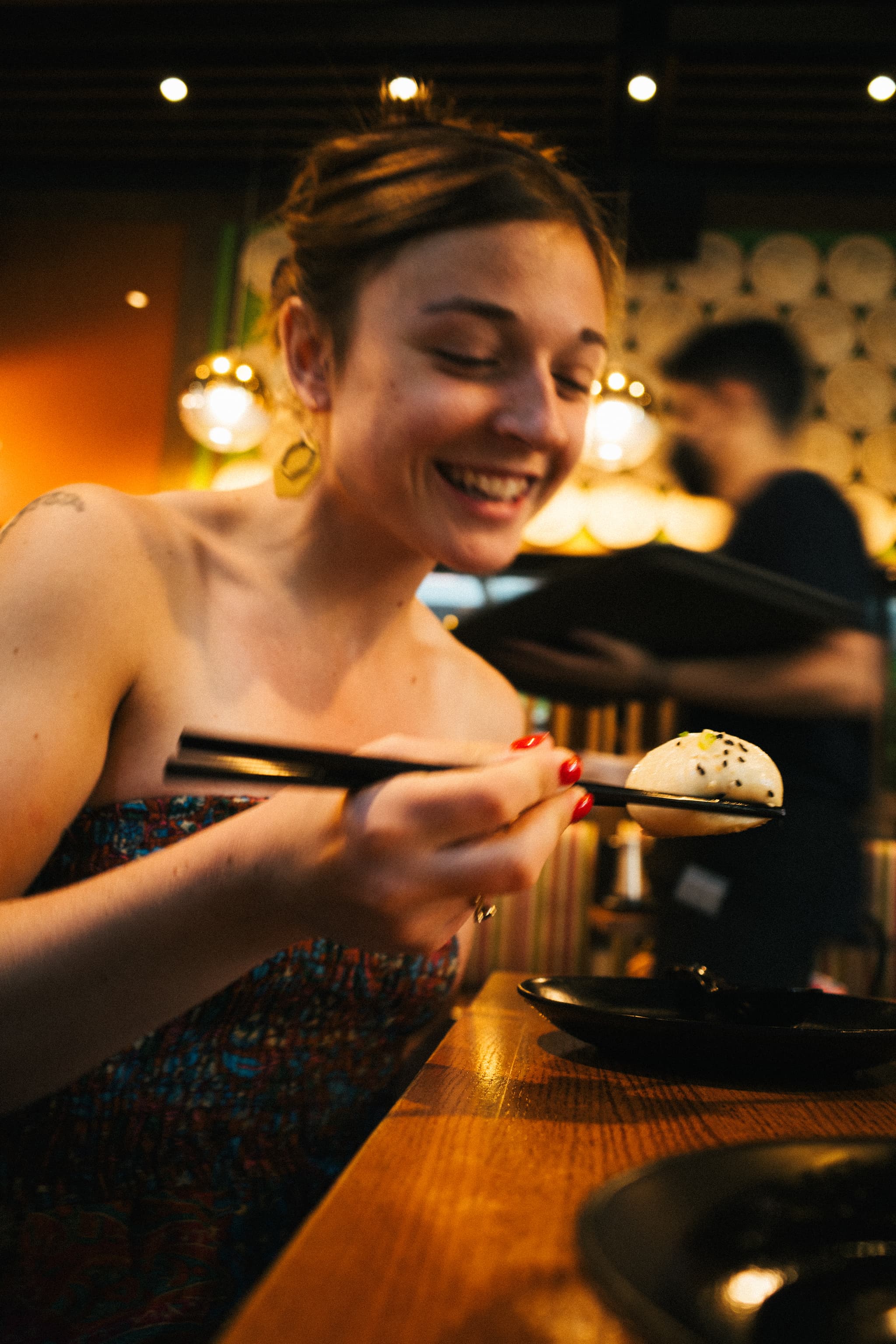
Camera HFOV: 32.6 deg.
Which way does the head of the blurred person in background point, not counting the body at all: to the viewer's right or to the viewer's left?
to the viewer's left

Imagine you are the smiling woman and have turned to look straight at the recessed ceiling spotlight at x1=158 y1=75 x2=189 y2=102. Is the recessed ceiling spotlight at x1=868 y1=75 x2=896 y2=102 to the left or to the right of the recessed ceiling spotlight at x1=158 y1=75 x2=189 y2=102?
right

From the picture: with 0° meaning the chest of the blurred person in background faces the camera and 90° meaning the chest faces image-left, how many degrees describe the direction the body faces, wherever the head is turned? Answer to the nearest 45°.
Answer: approximately 90°

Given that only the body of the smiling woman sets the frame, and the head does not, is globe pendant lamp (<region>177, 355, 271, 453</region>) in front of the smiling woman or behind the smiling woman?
behind

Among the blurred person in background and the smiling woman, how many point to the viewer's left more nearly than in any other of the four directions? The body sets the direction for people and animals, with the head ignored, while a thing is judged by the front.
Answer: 1

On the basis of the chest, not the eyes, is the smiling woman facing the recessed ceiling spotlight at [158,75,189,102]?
no

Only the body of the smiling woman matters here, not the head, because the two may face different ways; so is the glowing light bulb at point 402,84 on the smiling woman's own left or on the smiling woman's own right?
on the smiling woman's own left

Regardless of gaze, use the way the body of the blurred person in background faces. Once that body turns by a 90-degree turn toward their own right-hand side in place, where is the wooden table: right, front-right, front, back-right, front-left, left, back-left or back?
back

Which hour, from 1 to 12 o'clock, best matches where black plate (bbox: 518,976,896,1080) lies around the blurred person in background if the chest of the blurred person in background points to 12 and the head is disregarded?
The black plate is roughly at 9 o'clock from the blurred person in background.

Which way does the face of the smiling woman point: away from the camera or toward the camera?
toward the camera
